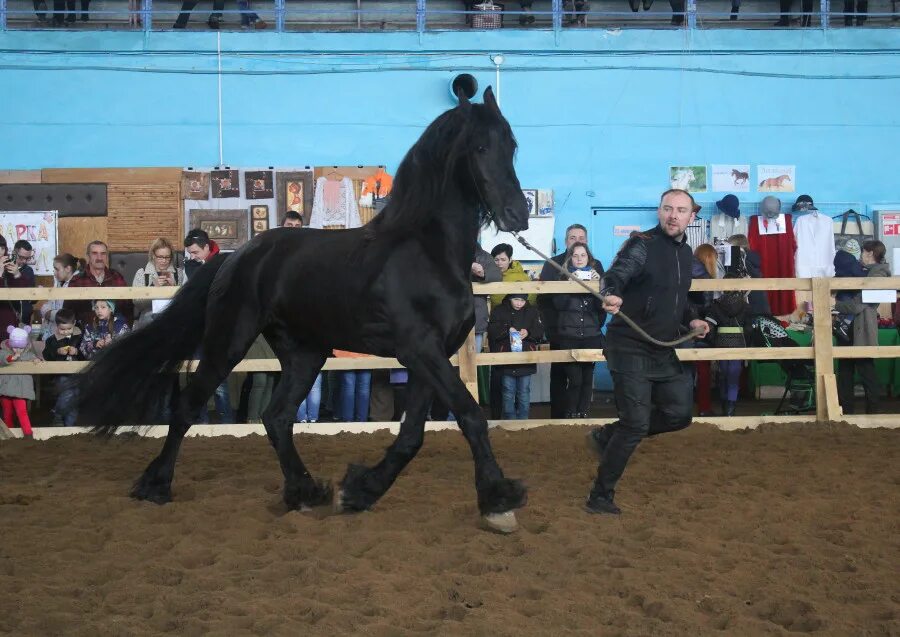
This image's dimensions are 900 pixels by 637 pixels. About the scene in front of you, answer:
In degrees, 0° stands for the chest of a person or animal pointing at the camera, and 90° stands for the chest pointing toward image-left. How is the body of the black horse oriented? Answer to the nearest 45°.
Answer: approximately 315°

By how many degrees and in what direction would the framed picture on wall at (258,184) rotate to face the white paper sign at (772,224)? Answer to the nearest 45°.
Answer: approximately 90° to its left

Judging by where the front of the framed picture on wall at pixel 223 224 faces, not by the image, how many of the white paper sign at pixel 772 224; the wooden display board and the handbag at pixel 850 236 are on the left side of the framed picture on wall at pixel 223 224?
2

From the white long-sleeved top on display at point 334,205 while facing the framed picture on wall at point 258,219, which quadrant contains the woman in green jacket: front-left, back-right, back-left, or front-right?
back-left
